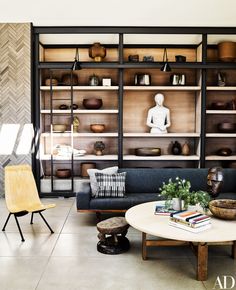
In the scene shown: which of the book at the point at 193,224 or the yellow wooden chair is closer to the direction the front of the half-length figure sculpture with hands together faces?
the book

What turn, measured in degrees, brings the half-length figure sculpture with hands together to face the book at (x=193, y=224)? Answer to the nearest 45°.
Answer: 0° — it already faces it

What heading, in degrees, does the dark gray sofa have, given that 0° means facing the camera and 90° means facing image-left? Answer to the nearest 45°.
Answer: approximately 0°

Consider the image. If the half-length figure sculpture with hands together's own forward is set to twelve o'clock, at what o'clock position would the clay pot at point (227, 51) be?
The clay pot is roughly at 9 o'clock from the half-length figure sculpture with hands together.

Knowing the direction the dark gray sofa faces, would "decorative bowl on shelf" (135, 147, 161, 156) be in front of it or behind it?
behind

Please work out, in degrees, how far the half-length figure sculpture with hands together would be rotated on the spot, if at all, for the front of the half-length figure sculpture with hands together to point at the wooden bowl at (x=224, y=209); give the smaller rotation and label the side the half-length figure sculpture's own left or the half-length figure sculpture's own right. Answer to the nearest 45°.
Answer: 0° — it already faces it

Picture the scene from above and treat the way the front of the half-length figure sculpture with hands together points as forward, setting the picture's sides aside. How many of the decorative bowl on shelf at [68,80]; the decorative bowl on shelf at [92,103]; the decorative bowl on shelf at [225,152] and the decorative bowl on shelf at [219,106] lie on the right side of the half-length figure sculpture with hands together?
2

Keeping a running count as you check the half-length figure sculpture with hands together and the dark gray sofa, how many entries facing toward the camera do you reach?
2

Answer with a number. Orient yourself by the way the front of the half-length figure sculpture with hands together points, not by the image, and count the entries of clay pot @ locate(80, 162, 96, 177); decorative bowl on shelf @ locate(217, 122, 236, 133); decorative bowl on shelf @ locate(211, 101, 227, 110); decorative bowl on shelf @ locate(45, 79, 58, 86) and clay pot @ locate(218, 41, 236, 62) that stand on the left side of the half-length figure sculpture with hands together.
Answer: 3

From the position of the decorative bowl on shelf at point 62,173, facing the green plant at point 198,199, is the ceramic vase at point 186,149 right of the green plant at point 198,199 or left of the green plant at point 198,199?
left

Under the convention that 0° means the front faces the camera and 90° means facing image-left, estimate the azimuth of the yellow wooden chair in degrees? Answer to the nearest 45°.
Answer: approximately 315°
